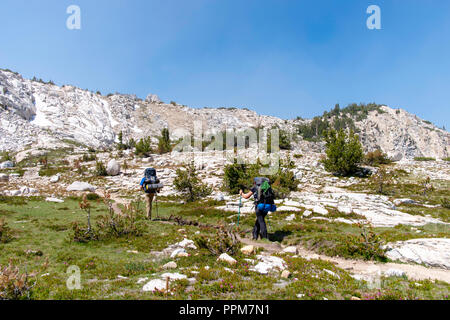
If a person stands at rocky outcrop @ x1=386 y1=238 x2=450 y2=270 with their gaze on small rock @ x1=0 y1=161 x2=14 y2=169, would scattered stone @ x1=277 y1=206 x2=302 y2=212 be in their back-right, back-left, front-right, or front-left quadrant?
front-right

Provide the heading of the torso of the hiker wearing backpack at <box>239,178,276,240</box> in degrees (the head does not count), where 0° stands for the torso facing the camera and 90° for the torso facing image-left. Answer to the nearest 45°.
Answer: approximately 135°

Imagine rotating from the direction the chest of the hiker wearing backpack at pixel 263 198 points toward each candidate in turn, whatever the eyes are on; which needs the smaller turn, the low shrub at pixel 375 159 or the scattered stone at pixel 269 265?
the low shrub

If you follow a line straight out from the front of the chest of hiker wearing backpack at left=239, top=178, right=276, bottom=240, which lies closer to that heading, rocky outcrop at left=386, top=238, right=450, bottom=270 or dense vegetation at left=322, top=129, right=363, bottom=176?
the dense vegetation

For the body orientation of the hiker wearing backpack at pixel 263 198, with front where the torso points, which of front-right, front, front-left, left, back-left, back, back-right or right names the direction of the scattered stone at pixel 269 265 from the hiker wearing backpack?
back-left

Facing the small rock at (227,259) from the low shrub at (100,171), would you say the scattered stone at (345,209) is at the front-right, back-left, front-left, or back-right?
front-left

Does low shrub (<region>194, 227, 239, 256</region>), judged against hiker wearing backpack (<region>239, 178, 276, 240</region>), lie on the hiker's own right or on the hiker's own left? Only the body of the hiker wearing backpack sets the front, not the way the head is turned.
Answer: on the hiker's own left

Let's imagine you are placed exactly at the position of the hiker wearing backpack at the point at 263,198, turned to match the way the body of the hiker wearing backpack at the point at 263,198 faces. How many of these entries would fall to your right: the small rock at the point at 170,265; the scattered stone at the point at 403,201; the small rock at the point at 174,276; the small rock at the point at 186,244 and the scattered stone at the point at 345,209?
2

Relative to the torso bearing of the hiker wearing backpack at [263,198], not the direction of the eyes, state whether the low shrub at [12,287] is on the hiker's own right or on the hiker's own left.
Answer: on the hiker's own left

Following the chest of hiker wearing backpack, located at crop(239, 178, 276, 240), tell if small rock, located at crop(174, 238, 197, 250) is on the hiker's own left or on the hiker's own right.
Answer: on the hiker's own left

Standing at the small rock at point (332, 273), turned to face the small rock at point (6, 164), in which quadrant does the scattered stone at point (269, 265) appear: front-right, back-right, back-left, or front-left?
front-left

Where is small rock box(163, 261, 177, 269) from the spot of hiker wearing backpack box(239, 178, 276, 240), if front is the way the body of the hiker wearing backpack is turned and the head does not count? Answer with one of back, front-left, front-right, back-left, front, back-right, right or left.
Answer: left

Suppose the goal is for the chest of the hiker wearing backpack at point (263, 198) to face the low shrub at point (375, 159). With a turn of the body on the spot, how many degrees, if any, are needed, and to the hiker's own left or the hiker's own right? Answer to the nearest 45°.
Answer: approximately 90° to the hiker's own right

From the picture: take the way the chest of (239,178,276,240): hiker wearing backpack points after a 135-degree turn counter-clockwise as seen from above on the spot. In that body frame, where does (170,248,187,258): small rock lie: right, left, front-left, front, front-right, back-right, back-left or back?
front-right

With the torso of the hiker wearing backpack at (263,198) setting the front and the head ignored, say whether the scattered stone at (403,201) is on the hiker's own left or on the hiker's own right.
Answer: on the hiker's own right

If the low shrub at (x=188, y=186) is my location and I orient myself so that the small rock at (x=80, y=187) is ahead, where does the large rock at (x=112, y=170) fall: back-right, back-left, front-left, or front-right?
front-right

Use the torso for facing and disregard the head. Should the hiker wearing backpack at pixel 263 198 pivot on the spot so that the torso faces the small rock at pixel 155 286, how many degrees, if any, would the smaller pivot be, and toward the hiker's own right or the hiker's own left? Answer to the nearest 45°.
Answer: approximately 90° to the hiker's own left
